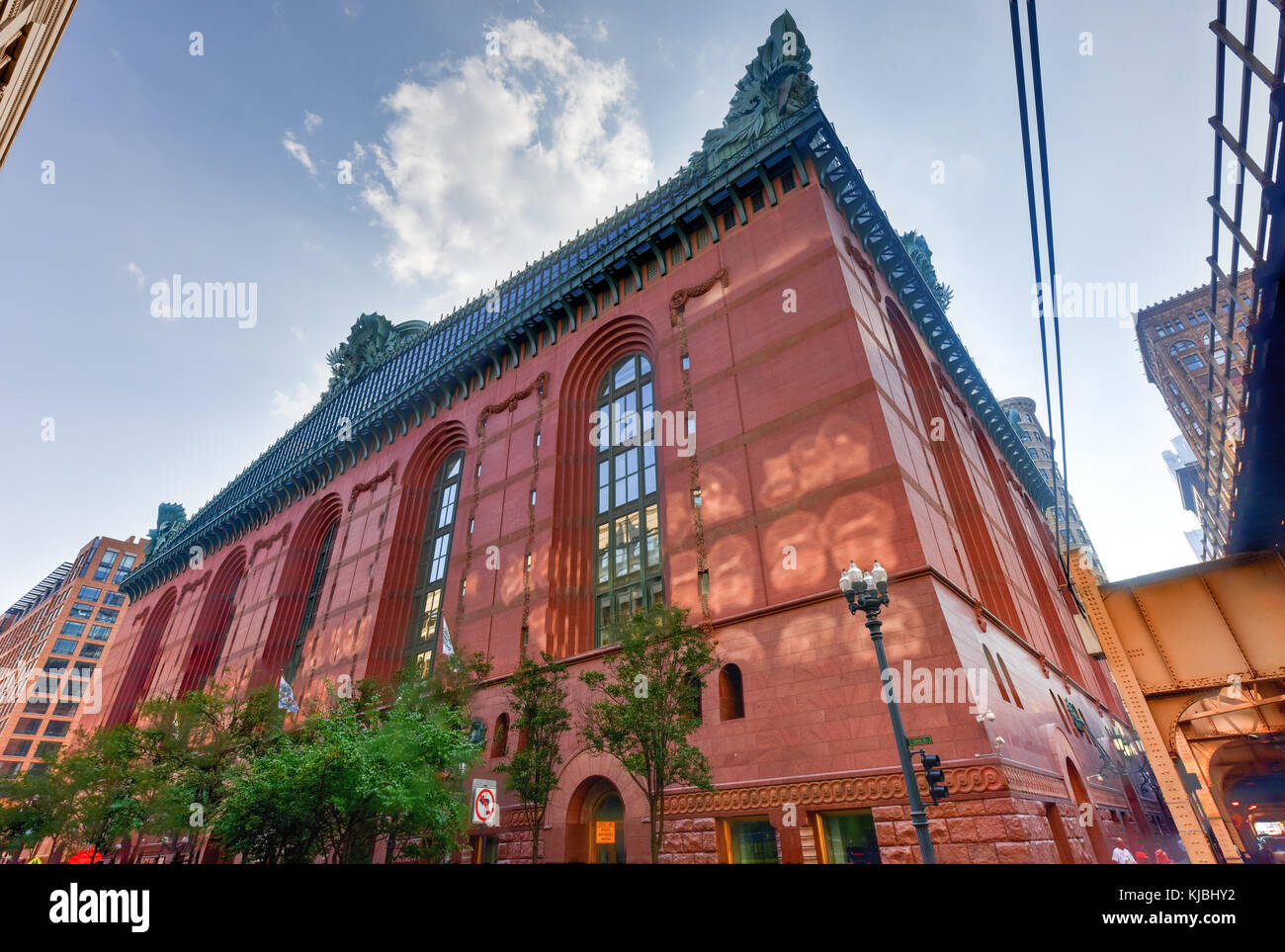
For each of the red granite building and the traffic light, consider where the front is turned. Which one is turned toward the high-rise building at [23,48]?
the red granite building

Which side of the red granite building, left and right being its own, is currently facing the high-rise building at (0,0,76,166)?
front

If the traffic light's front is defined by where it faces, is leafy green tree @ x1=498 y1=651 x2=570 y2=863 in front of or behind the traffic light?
behind

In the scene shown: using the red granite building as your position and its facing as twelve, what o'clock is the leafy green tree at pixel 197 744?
The leafy green tree is roughly at 2 o'clock from the red granite building.

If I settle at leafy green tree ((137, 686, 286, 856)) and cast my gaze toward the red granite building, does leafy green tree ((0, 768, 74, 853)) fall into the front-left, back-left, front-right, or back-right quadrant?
back-left

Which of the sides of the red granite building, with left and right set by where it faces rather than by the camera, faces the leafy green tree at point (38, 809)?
right
